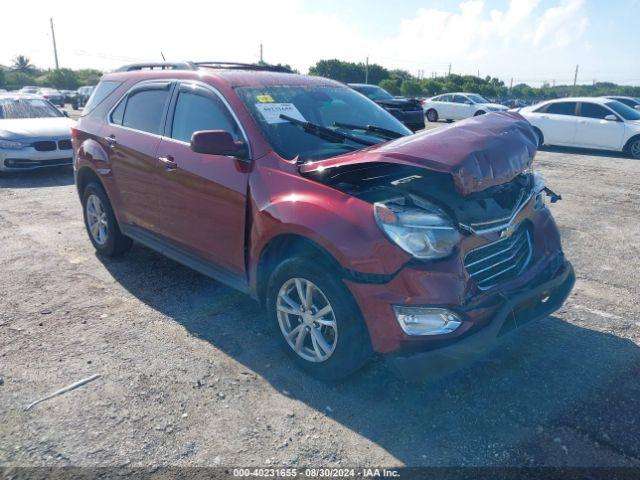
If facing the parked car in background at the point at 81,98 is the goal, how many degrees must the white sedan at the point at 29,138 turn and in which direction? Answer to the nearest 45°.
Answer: approximately 135° to its left

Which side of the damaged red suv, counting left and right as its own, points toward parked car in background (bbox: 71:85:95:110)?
back

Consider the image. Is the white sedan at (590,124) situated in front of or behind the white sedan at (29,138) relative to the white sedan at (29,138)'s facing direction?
in front

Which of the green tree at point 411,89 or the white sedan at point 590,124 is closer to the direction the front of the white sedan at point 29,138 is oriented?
the white sedan

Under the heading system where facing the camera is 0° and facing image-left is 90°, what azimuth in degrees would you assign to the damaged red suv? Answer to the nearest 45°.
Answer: approximately 315°

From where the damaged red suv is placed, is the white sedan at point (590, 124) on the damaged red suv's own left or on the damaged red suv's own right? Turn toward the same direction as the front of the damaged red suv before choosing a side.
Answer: on the damaged red suv's own left

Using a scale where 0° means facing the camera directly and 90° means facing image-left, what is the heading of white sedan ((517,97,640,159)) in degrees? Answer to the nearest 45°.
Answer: approximately 315°

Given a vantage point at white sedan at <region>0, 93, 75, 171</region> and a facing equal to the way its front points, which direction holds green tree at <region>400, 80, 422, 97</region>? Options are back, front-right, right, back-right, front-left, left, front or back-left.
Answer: left

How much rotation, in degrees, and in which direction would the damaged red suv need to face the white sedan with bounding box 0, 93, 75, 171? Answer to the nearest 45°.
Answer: approximately 180°
